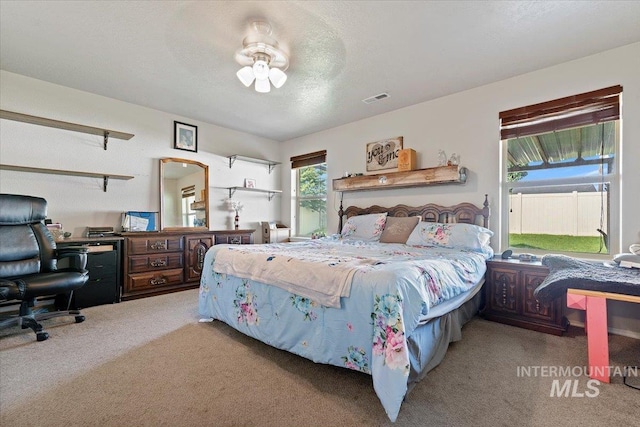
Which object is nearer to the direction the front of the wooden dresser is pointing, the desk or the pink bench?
the pink bench

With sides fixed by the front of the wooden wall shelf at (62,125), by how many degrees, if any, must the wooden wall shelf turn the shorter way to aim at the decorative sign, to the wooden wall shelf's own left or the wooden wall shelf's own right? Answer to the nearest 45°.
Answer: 0° — it already faces it

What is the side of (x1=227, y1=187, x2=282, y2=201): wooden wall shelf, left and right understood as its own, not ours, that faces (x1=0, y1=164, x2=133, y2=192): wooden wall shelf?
right

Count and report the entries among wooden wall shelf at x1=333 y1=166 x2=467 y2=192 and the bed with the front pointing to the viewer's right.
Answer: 0

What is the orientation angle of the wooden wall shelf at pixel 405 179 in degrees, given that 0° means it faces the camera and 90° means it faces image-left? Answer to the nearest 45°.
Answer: approximately 45°

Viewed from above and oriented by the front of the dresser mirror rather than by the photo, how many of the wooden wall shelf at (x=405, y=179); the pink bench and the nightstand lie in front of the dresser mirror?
3

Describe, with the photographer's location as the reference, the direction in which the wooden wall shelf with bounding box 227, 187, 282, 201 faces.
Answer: facing the viewer and to the right of the viewer

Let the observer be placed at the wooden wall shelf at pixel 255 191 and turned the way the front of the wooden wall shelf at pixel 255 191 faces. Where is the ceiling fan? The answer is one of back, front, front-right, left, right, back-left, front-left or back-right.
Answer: front-right

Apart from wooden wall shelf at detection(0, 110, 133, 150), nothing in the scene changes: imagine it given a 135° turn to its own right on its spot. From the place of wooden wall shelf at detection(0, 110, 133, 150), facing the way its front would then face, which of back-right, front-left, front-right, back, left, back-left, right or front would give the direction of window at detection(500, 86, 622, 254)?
back-left

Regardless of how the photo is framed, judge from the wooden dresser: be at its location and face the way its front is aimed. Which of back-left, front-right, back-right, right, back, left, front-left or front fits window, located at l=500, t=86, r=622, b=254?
front

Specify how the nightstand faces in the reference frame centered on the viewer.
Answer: facing the viewer and to the left of the viewer

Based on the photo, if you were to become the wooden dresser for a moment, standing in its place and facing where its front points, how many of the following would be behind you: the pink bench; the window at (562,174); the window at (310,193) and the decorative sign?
0

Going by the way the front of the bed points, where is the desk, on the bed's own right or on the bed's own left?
on the bed's own right

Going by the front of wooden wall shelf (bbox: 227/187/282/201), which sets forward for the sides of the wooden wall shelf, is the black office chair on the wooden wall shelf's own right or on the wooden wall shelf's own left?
on the wooden wall shelf's own right

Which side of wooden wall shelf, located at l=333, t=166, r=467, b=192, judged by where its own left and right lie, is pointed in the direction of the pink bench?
left
